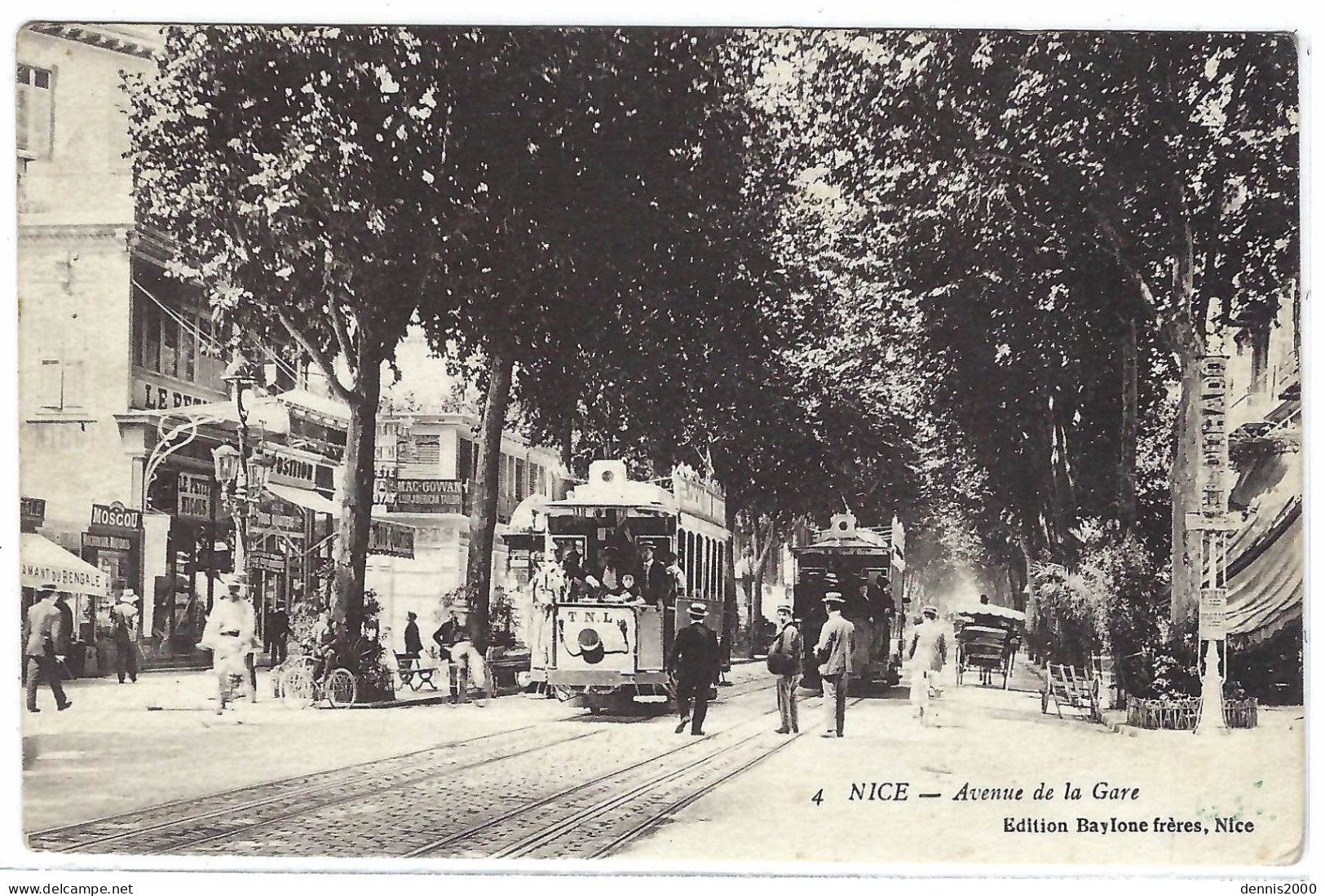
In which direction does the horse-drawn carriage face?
away from the camera

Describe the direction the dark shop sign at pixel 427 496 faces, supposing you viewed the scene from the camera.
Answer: facing the viewer

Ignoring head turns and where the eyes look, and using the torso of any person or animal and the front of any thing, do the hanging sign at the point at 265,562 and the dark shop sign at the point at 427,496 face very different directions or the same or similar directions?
same or similar directions

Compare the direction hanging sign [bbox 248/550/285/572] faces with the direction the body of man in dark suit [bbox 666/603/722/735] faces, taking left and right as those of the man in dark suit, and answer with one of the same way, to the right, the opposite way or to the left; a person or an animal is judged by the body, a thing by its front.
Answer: the opposite way

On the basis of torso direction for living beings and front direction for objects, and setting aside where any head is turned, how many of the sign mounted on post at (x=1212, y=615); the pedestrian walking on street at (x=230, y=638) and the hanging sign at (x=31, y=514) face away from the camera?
0

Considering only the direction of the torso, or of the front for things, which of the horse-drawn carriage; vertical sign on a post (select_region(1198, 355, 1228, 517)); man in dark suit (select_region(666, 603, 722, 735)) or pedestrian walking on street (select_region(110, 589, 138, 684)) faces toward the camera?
the vertical sign on a post

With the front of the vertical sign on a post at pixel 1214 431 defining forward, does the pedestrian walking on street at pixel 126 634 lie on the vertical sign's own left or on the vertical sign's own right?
on the vertical sign's own right

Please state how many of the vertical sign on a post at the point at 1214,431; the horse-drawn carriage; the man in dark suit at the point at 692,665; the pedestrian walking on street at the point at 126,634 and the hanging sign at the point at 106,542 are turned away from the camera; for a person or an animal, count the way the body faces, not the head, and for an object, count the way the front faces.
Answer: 3

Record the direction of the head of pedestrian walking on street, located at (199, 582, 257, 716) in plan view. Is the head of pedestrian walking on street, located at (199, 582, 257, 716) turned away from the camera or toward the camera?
toward the camera

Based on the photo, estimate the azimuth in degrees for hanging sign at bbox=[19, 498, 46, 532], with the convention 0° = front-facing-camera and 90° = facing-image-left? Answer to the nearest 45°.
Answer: approximately 0°

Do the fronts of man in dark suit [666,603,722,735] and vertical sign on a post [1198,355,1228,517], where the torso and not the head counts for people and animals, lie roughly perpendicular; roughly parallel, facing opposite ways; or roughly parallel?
roughly parallel, facing opposite ways

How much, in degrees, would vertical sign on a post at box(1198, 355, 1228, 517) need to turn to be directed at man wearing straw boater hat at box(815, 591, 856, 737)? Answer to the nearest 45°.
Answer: approximately 90° to its right

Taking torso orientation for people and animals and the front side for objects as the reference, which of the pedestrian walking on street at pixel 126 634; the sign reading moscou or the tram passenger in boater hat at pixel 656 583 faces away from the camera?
the pedestrian walking on street

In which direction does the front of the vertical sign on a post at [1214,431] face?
toward the camera

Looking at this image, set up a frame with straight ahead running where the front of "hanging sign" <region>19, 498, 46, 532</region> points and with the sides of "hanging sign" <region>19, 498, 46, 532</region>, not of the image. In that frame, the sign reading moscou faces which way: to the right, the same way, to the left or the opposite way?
the same way

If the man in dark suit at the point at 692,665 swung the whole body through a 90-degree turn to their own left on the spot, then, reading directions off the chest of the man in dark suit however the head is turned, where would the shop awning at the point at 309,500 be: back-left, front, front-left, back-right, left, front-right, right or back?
front

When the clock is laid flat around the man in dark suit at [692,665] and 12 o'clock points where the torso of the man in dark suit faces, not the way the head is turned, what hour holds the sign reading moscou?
The sign reading moscou is roughly at 9 o'clock from the man in dark suit.

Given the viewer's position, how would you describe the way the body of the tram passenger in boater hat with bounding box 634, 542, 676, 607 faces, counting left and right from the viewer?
facing the viewer and to the left of the viewer
